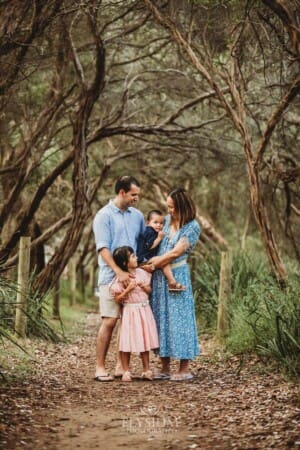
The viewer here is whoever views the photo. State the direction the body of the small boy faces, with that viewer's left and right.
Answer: facing the viewer and to the right of the viewer

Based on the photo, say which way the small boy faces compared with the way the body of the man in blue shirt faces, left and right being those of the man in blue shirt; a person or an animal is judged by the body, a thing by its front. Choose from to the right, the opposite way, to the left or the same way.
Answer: the same way

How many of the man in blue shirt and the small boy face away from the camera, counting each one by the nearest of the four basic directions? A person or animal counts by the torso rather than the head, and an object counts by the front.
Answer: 0

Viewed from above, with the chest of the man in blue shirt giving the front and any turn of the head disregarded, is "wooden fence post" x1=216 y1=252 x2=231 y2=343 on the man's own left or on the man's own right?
on the man's own left

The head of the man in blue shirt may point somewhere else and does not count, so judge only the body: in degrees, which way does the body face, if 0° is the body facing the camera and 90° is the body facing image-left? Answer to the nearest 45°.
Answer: approximately 315°
